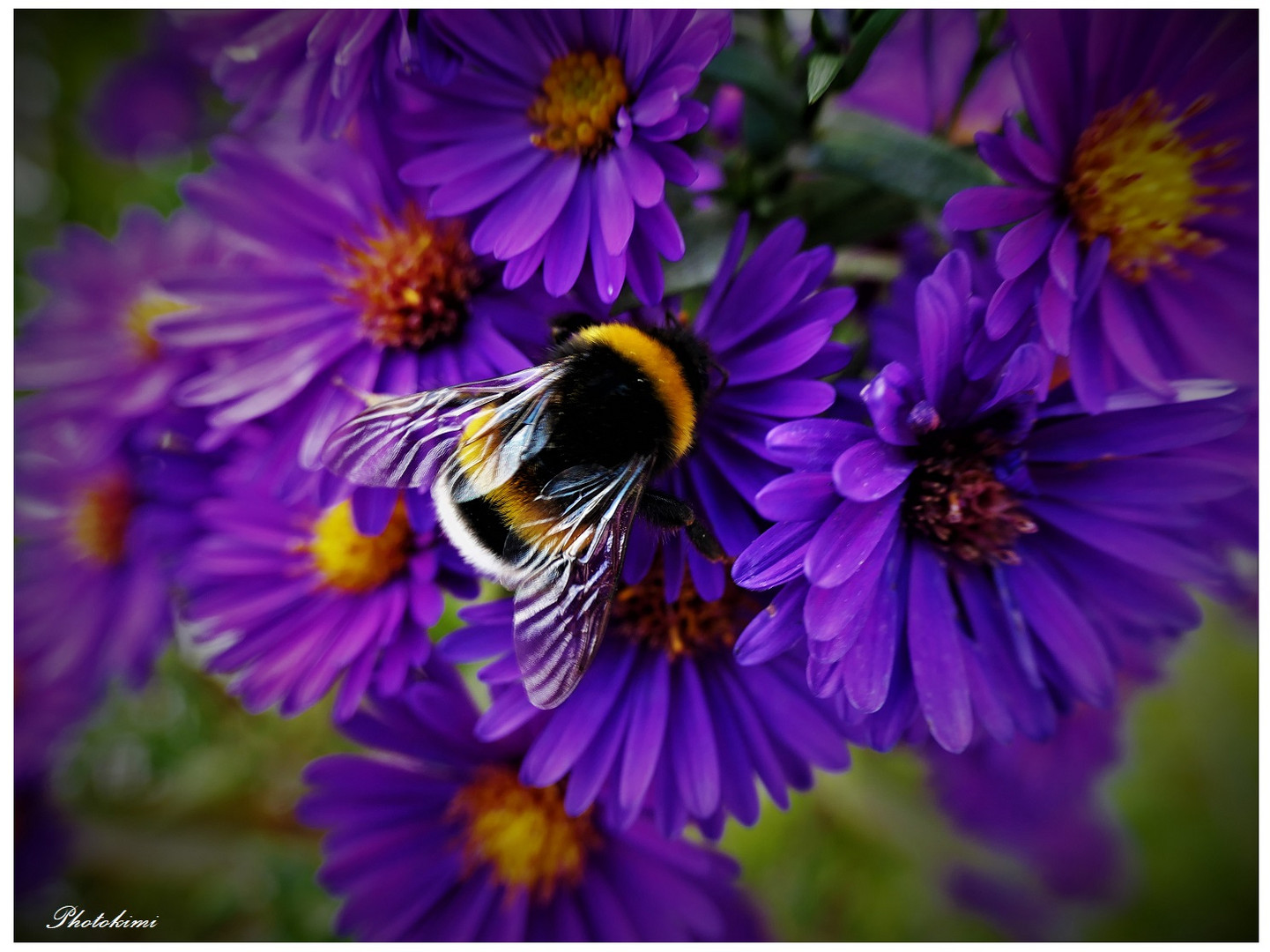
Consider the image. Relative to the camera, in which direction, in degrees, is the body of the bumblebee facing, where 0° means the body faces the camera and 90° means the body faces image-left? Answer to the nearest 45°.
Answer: approximately 225°

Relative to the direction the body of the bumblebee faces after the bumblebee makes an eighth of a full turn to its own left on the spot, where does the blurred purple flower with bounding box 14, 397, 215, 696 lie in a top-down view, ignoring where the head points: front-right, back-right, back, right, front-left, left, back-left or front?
front-left

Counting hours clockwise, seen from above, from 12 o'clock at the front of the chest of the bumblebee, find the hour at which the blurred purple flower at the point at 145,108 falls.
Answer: The blurred purple flower is roughly at 9 o'clock from the bumblebee.
